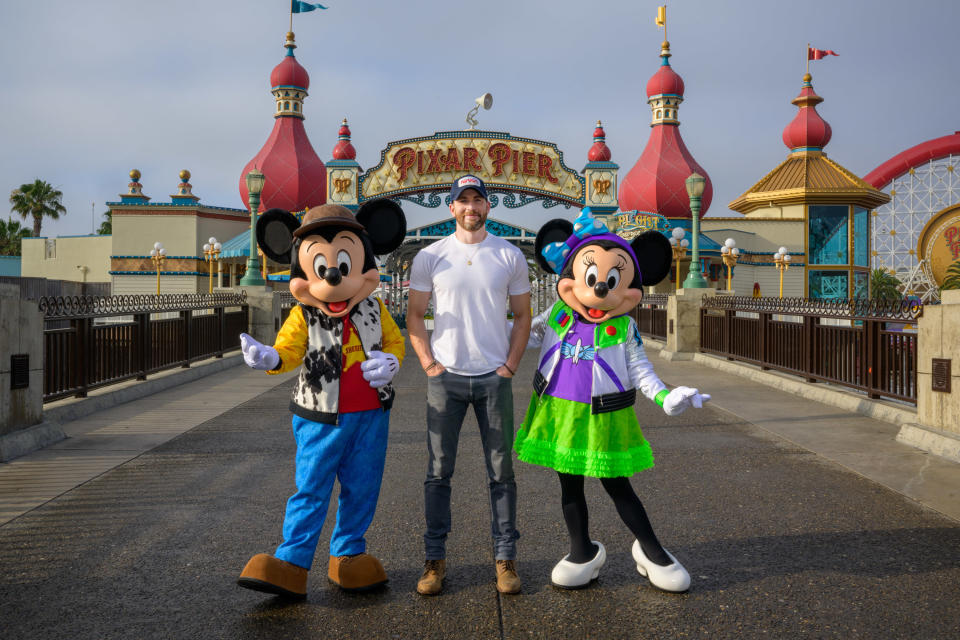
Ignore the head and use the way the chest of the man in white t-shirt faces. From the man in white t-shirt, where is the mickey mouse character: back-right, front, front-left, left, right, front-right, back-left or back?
right

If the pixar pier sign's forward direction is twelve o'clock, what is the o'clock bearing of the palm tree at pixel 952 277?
The palm tree is roughly at 8 o'clock from the pixar pier sign.

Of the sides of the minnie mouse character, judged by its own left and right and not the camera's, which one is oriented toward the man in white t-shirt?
right

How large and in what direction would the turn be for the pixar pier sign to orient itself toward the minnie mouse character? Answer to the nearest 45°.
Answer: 0° — it already faces it

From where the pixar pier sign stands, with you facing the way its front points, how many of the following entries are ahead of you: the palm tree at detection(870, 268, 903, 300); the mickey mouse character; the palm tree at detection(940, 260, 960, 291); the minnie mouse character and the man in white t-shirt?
3

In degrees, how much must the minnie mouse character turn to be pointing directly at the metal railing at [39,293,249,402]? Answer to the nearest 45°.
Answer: approximately 135° to its right

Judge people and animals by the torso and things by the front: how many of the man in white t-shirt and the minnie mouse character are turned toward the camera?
2
